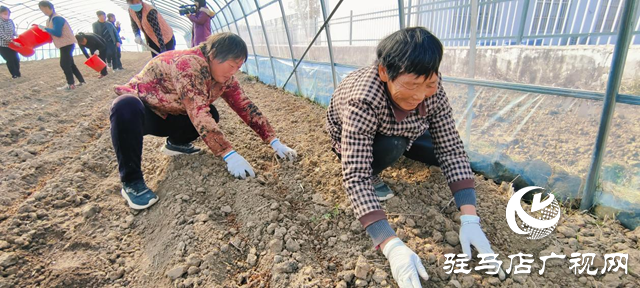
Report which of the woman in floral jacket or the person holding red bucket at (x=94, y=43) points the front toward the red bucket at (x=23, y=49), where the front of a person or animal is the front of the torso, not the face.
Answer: the person holding red bucket

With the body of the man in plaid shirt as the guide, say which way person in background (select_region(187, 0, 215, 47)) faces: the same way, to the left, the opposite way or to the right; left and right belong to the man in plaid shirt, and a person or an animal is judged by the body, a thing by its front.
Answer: to the right

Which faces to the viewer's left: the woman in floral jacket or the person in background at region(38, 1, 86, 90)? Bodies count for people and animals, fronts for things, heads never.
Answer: the person in background

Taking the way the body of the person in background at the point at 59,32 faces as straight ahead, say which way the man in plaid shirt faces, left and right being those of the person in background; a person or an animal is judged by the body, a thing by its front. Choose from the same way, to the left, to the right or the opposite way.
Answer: to the left

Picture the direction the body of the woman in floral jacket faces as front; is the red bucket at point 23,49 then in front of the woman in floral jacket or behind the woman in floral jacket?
behind

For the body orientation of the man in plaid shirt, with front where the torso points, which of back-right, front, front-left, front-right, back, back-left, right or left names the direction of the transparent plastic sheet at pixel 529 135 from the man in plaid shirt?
left

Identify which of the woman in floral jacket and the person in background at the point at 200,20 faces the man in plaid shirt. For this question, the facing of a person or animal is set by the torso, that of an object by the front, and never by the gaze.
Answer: the woman in floral jacket

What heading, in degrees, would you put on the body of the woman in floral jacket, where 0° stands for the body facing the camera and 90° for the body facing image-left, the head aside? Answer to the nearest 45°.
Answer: approximately 315°

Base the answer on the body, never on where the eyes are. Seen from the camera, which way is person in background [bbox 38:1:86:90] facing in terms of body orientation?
to the viewer's left

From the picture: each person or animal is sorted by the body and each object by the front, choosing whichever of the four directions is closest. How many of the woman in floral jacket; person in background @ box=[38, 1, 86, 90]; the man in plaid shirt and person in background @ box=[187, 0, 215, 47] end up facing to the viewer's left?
2

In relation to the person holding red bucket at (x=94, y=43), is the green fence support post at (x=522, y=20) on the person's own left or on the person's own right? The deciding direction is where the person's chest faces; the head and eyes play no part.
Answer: on the person's own left

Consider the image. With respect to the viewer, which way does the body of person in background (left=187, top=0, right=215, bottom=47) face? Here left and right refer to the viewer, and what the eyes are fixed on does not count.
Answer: facing to the left of the viewer

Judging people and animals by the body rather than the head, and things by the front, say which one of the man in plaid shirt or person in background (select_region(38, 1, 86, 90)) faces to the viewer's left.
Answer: the person in background
